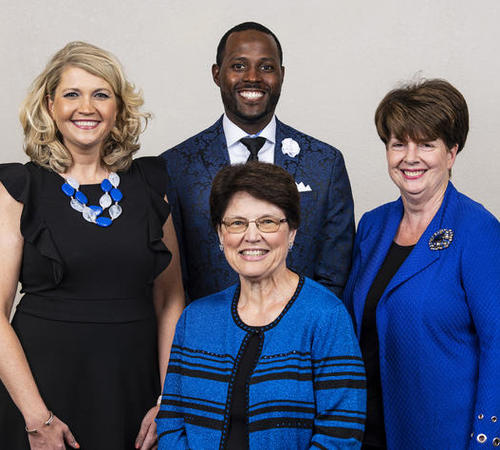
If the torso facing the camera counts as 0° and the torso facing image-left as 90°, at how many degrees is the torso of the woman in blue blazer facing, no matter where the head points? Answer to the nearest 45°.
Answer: approximately 45°

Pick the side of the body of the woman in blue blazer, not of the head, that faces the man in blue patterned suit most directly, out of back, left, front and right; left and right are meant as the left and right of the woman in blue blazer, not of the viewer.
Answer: right

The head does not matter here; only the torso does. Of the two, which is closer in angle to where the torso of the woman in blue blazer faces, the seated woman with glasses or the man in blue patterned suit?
the seated woman with glasses

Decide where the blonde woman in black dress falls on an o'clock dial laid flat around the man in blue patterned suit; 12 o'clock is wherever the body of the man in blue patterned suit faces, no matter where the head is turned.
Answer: The blonde woman in black dress is roughly at 2 o'clock from the man in blue patterned suit.

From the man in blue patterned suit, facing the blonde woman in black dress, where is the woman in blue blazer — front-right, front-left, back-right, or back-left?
back-left

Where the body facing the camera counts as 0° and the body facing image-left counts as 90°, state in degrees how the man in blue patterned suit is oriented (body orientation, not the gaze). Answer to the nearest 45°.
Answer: approximately 0°

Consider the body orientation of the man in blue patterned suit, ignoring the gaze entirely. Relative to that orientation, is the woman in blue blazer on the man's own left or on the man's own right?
on the man's own left
